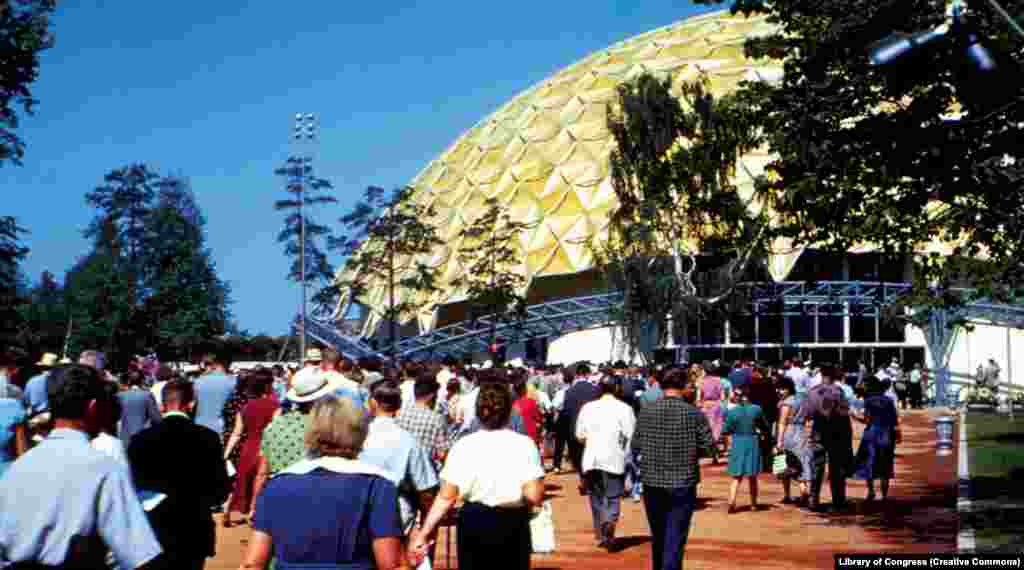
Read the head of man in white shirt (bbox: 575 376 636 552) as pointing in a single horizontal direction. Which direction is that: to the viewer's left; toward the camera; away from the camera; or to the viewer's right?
away from the camera

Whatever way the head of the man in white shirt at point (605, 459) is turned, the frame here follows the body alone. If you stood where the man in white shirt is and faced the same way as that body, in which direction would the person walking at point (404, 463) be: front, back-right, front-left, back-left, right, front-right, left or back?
back

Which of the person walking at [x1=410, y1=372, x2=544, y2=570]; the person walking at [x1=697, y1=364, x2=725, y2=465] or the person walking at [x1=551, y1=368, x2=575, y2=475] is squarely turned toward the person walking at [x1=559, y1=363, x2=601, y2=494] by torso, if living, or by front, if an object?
the person walking at [x1=410, y1=372, x2=544, y2=570]

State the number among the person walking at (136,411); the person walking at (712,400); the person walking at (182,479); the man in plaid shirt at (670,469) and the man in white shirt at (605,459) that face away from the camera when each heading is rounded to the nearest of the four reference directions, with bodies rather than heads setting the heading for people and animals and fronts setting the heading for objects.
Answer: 5

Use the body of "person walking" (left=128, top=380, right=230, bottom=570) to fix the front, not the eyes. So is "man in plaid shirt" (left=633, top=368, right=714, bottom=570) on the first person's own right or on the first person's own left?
on the first person's own right

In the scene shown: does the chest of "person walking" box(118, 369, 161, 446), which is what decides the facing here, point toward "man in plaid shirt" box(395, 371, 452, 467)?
no

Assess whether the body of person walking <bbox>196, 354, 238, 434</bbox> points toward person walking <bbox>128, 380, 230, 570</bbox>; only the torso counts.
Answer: no

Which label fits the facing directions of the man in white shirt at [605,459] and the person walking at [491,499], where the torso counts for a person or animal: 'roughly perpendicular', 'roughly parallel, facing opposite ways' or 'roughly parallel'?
roughly parallel

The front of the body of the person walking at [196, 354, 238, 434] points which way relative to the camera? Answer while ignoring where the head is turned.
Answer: away from the camera

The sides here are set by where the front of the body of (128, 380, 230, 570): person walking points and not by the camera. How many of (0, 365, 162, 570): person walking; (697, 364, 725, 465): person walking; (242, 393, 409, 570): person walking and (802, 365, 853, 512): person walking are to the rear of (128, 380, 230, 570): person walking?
2

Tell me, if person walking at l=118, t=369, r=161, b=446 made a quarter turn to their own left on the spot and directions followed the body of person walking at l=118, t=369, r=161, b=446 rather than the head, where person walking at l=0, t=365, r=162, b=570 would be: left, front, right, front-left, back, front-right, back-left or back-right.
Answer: left

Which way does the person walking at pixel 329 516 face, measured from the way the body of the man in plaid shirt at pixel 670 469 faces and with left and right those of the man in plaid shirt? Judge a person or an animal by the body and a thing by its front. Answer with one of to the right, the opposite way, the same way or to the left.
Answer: the same way

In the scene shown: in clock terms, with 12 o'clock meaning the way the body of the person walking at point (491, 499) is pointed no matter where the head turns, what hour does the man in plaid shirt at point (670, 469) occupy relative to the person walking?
The man in plaid shirt is roughly at 1 o'clock from the person walking.

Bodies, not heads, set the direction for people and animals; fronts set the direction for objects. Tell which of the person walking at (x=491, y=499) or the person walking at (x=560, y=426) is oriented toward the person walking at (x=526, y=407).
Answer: the person walking at (x=491, y=499)

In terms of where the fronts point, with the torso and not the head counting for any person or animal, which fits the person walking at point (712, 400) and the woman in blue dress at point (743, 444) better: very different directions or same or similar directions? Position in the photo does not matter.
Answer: same or similar directions

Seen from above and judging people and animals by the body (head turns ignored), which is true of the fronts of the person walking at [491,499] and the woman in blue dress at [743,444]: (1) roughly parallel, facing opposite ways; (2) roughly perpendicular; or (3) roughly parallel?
roughly parallel

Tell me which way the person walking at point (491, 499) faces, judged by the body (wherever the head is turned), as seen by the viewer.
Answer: away from the camera

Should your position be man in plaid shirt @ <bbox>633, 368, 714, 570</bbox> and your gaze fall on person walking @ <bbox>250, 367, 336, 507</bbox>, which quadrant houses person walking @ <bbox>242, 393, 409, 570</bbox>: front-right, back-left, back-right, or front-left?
front-left

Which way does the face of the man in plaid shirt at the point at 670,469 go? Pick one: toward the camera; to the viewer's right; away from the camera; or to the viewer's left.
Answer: away from the camera

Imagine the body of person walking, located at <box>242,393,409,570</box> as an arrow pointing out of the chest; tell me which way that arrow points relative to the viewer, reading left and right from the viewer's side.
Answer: facing away from the viewer

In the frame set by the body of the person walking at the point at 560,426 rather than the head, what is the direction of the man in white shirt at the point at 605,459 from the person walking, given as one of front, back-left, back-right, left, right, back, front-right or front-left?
back

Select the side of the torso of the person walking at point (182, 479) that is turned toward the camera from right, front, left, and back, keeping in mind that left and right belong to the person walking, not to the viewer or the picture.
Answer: back

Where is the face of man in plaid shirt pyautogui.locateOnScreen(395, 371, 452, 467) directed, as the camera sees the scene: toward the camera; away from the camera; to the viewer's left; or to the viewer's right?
away from the camera
